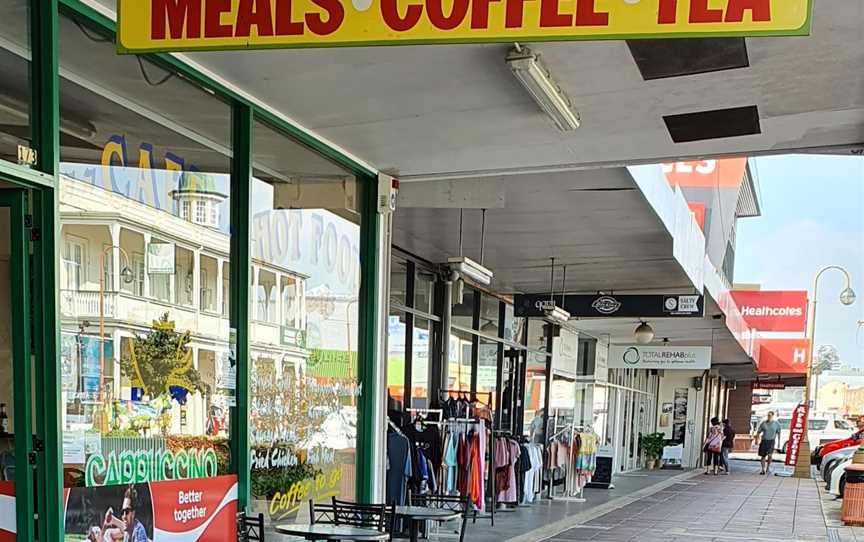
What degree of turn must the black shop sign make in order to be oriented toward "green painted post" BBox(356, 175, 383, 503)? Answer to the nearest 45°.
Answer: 0° — it already faces it

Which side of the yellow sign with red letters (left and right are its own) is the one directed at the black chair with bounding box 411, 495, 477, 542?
back

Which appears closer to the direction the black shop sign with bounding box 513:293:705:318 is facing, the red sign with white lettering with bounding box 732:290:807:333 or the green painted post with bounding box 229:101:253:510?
the green painted post

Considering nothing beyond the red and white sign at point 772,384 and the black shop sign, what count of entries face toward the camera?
2

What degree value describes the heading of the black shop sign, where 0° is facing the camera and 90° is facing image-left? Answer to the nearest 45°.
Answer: approximately 0°
